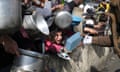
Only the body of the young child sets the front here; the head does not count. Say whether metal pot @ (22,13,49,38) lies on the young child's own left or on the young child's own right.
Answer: on the young child's own right

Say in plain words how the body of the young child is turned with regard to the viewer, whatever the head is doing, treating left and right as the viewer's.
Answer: facing the viewer and to the right of the viewer
